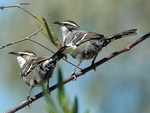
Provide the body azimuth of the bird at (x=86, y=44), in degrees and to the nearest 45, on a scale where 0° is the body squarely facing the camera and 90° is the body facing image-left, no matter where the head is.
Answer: approximately 90°

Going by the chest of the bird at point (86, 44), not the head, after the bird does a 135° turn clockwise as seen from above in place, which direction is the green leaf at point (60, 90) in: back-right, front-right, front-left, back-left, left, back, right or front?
back-right
